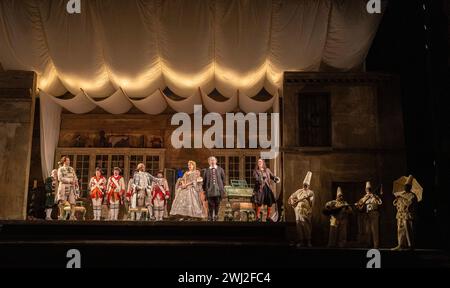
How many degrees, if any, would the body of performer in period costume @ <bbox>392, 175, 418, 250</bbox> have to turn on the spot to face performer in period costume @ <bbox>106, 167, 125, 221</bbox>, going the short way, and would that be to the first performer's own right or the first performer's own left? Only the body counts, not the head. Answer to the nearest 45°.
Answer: approximately 45° to the first performer's own right

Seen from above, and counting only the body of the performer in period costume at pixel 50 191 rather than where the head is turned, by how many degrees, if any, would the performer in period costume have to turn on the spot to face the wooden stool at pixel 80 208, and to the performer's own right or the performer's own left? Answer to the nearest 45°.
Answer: approximately 90° to the performer's own left

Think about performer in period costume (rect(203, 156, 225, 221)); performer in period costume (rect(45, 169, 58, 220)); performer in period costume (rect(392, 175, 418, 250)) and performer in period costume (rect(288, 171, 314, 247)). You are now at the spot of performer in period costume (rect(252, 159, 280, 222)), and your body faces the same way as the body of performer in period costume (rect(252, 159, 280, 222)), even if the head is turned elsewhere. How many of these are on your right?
2

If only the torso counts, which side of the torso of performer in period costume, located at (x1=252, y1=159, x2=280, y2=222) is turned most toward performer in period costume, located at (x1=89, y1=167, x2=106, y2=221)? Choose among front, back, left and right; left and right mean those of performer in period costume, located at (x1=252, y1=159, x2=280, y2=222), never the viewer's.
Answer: right

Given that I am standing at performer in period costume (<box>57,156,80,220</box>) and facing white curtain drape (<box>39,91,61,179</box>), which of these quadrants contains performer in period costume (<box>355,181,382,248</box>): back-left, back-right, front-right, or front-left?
back-right

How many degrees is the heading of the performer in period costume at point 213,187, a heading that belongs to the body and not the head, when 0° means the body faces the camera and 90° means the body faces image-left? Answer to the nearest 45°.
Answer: approximately 0°

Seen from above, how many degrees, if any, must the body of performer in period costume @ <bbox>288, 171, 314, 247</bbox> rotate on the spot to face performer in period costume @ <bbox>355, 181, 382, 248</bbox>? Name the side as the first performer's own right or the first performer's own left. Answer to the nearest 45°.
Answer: approximately 135° to the first performer's own left

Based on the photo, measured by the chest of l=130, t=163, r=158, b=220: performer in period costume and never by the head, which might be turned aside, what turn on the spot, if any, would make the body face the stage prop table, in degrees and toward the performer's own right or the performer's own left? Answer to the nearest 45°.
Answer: approximately 90° to the performer's own left

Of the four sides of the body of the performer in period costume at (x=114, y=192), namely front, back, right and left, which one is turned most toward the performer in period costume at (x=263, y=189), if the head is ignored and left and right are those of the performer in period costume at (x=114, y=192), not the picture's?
left

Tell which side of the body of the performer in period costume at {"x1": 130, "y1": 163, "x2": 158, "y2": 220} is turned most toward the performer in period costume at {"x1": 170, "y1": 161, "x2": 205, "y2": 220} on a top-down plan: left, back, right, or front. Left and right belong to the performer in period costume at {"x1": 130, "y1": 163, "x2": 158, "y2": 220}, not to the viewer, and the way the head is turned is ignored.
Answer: left
